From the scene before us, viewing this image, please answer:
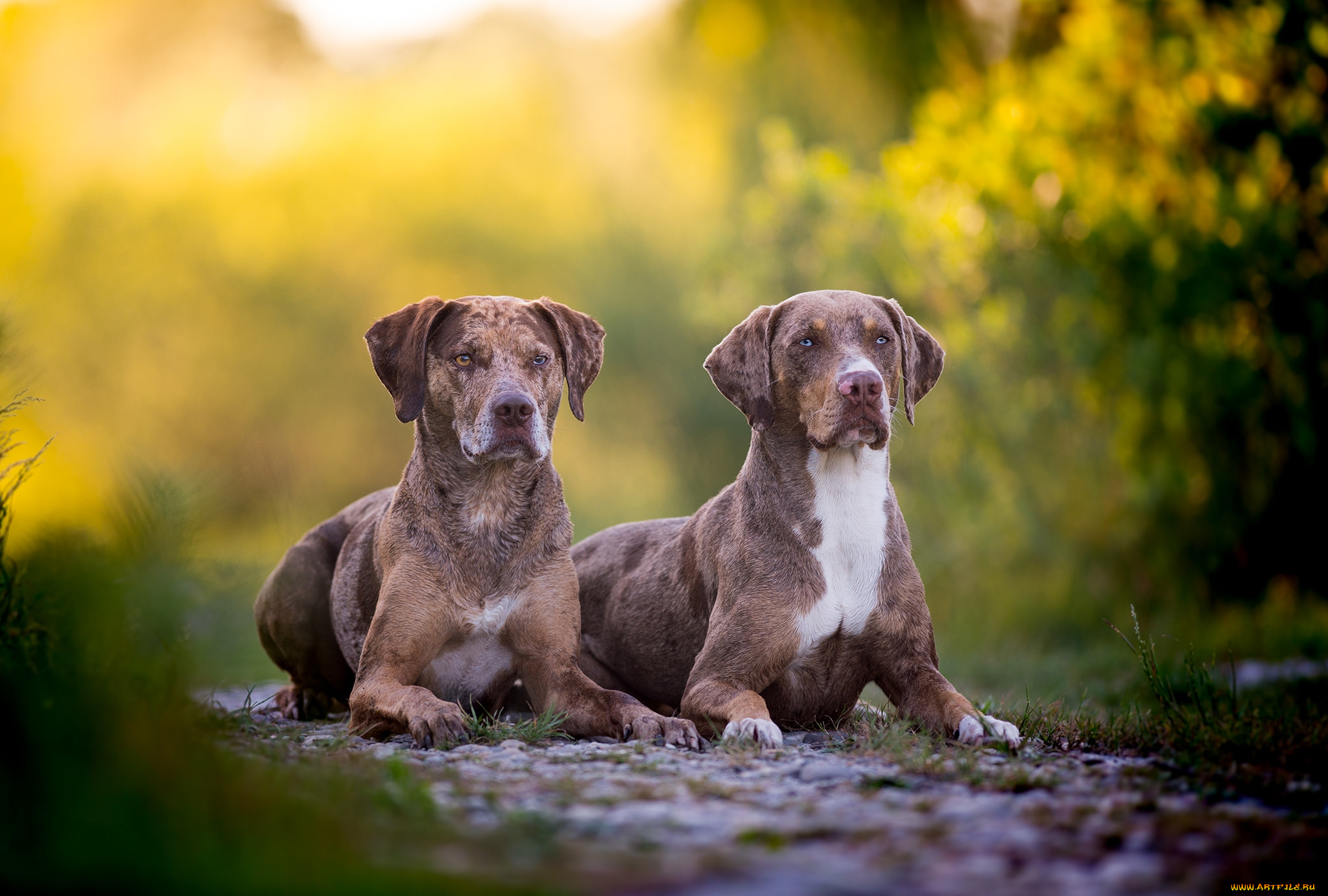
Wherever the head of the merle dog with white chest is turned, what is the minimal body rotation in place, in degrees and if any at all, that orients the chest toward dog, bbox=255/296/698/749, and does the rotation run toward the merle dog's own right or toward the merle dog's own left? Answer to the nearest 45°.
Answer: approximately 135° to the merle dog's own right

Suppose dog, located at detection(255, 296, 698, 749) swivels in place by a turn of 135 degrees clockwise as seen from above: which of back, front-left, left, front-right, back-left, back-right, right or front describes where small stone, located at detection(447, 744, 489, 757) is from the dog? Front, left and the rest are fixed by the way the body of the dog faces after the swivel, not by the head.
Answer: left

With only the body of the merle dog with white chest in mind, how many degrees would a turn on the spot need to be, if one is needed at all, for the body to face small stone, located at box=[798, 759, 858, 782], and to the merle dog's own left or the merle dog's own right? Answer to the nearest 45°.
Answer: approximately 45° to the merle dog's own right

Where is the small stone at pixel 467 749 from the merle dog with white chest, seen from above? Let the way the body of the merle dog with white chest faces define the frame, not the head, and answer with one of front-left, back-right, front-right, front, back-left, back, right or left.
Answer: right

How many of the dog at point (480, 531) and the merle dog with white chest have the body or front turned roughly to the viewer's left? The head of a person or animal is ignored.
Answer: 0

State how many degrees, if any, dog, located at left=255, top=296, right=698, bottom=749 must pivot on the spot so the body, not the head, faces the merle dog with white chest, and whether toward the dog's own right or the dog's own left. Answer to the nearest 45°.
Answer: approximately 45° to the dog's own left

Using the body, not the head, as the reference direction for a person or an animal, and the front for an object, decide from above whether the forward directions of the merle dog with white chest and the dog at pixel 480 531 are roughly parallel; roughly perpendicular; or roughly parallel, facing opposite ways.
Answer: roughly parallel

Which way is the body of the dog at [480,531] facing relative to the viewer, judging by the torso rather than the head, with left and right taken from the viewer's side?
facing the viewer and to the right of the viewer

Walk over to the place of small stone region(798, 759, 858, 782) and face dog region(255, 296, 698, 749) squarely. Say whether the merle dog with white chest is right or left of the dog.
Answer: right
